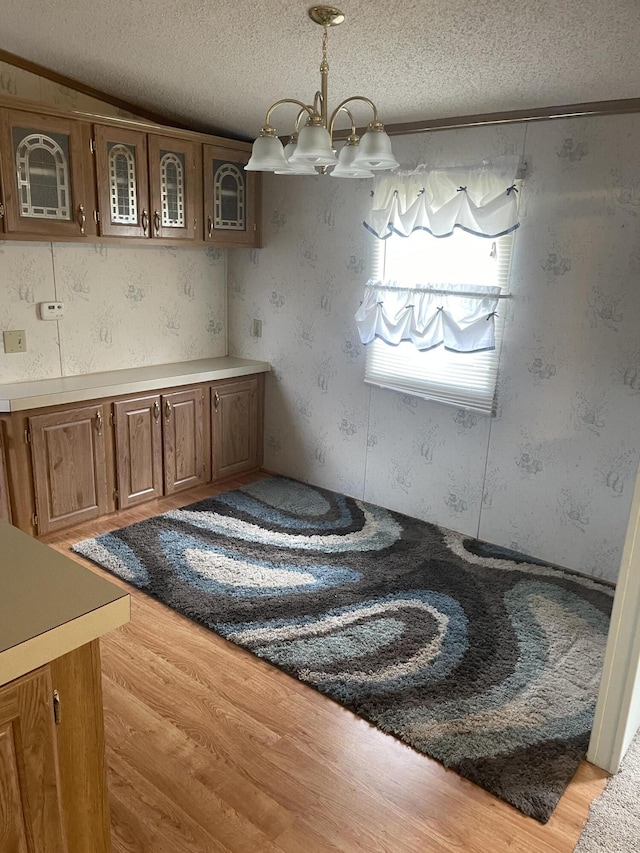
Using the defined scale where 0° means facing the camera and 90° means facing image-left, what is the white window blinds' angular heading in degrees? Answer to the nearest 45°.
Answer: approximately 45°

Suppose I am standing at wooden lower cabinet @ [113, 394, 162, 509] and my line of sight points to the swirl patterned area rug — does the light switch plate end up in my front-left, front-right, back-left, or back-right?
back-right

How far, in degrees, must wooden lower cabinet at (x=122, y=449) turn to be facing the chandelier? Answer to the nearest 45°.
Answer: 0° — it already faces it

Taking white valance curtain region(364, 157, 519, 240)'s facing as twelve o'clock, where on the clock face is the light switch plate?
The light switch plate is roughly at 1 o'clock from the white valance curtain.

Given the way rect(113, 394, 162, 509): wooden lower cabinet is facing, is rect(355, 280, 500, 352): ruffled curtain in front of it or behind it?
in front

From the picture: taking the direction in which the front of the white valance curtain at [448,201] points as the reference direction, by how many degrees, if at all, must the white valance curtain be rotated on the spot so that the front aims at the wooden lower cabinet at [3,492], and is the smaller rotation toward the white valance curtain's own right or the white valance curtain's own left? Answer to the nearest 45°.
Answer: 0° — it already faces it

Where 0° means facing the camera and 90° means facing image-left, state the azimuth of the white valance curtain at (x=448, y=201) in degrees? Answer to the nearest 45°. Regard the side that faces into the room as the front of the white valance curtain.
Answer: approximately 45°

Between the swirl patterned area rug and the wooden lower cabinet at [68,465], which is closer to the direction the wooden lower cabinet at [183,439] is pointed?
the swirl patterned area rug

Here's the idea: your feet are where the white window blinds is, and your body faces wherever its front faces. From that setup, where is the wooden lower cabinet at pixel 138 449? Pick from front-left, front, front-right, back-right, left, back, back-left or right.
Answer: front-right

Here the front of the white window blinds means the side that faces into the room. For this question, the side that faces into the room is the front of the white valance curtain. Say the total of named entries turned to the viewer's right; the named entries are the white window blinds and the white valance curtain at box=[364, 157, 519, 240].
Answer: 0

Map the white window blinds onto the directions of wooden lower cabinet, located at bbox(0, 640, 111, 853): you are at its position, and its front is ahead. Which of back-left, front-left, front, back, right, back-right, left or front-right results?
left

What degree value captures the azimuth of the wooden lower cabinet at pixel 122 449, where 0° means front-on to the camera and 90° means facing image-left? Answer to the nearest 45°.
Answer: approximately 315°

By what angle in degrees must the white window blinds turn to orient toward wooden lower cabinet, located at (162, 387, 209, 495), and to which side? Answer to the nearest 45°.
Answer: approximately 45° to its right

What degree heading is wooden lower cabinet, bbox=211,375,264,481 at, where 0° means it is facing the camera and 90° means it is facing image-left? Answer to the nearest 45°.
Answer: approximately 315°
